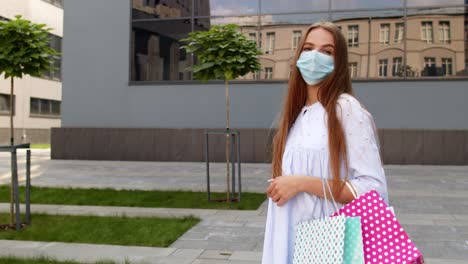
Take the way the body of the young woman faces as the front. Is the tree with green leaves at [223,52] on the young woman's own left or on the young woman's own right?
on the young woman's own right

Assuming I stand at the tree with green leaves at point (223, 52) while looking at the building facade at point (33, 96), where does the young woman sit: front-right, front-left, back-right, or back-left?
back-left

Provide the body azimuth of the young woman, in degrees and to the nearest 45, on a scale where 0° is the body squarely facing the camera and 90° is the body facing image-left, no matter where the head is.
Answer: approximately 45°

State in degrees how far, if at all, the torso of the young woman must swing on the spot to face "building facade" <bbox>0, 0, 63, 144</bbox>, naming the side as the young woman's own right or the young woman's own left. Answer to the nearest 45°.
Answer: approximately 90° to the young woman's own right

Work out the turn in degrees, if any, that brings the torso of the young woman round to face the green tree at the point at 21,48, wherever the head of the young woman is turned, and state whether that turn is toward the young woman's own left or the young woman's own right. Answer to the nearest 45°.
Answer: approximately 90° to the young woman's own right
